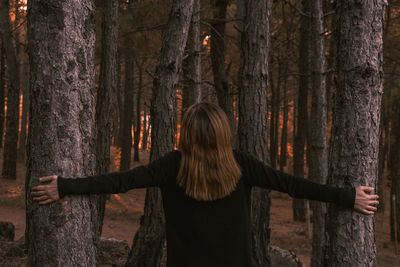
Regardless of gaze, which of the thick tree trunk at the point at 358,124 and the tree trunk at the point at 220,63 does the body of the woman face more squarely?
the tree trunk

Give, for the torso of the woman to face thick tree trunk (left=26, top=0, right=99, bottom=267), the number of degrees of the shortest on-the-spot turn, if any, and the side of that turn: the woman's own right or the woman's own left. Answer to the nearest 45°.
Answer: approximately 90° to the woman's own left

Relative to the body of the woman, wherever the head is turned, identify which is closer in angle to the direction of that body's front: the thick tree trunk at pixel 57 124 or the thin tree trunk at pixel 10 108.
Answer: the thin tree trunk

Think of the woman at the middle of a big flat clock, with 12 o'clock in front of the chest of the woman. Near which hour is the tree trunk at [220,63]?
The tree trunk is roughly at 12 o'clock from the woman.

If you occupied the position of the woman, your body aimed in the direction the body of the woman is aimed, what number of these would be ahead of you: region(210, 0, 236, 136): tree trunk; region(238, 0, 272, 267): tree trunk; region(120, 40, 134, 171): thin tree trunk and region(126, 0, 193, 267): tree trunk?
4

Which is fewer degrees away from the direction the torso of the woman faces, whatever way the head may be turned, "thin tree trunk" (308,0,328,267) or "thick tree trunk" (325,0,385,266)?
the thin tree trunk

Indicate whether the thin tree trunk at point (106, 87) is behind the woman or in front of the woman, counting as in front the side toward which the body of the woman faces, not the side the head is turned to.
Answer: in front

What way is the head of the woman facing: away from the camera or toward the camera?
away from the camera

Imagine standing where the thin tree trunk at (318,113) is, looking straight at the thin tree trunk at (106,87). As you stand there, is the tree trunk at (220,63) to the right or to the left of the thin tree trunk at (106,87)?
right

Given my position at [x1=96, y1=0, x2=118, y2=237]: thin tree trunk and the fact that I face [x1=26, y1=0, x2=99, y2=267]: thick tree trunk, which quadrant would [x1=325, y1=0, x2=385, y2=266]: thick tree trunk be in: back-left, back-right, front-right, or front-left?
front-left

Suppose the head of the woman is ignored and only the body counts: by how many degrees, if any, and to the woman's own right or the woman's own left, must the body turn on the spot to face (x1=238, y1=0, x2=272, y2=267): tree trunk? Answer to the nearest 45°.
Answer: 0° — they already face it

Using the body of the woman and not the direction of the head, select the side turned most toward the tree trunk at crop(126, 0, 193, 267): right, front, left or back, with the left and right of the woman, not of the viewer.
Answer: front

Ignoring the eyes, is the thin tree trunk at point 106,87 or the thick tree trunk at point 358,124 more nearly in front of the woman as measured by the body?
the thin tree trunk

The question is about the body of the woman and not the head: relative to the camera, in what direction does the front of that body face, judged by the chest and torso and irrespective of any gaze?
away from the camera

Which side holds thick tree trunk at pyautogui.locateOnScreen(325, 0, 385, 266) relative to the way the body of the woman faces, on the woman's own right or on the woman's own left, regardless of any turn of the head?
on the woman's own right
